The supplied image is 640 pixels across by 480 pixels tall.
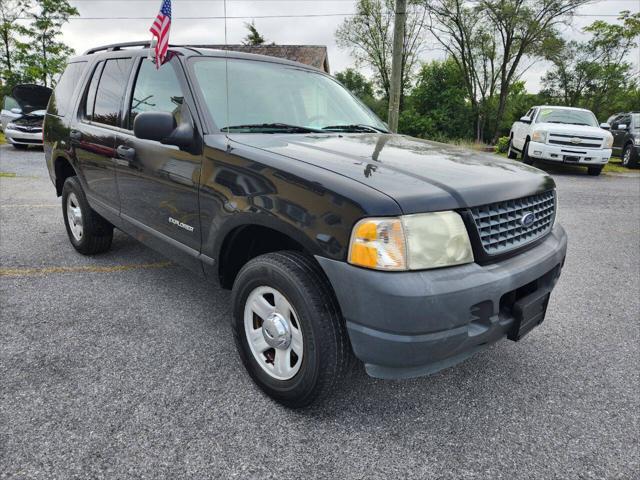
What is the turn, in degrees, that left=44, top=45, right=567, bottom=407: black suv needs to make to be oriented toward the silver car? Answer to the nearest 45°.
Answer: approximately 180°

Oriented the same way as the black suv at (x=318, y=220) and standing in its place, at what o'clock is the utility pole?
The utility pole is roughly at 8 o'clock from the black suv.

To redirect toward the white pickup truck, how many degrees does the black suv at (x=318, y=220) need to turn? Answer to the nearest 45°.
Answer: approximately 90° to its left

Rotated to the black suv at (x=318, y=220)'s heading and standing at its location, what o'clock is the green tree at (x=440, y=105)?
The green tree is roughly at 8 o'clock from the black suv.

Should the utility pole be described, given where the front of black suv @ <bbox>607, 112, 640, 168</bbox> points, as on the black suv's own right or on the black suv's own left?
on the black suv's own right

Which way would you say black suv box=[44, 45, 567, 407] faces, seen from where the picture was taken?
facing the viewer and to the right of the viewer

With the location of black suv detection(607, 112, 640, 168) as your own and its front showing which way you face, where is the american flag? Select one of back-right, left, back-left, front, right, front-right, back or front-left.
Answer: front-right

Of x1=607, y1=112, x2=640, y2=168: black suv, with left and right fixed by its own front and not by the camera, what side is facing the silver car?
right

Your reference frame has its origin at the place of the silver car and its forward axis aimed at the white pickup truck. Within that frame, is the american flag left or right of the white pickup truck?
right

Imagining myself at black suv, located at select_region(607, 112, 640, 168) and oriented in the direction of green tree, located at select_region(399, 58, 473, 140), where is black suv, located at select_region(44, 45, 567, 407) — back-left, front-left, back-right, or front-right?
back-left

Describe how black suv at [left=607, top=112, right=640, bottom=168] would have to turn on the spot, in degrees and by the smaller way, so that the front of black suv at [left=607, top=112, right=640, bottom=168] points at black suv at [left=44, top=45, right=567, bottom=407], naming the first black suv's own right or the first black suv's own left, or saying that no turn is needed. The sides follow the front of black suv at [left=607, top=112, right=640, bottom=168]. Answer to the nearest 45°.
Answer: approximately 45° to the first black suv's own right

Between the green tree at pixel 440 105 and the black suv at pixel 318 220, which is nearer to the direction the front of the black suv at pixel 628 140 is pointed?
the black suv

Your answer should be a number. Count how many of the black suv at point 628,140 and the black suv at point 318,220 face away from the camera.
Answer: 0

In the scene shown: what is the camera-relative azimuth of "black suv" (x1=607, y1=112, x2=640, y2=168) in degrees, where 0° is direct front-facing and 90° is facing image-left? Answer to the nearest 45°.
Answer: approximately 315°
